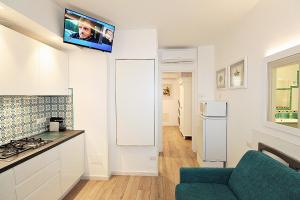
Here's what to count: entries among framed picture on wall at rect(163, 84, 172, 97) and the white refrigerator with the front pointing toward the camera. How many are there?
2

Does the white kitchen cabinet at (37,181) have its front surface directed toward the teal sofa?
yes

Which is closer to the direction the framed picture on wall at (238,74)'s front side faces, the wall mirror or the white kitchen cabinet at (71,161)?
the white kitchen cabinet

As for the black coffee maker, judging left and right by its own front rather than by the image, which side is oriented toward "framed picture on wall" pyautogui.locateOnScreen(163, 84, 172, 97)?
left

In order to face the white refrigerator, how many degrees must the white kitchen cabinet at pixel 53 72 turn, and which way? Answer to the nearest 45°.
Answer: approximately 45° to its left

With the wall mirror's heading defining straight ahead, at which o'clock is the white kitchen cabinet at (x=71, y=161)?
The white kitchen cabinet is roughly at 1 o'clock from the wall mirror.

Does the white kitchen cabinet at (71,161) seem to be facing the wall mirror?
yes

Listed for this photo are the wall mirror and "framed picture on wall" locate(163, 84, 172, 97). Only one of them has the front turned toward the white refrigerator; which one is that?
the framed picture on wall
